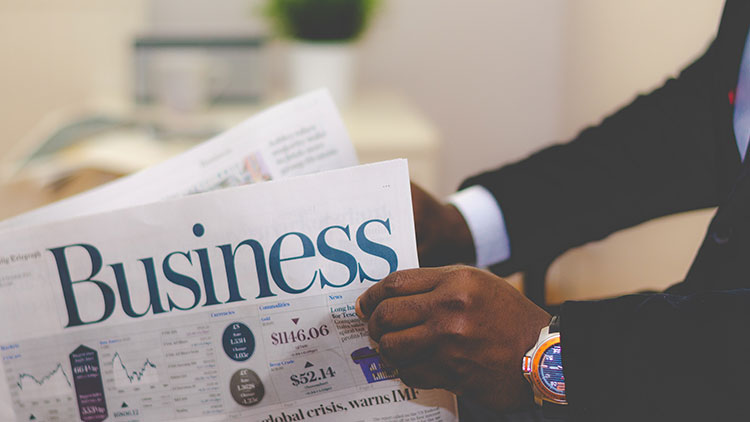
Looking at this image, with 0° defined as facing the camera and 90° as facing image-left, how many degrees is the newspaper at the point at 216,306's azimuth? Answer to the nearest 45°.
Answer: approximately 0°
